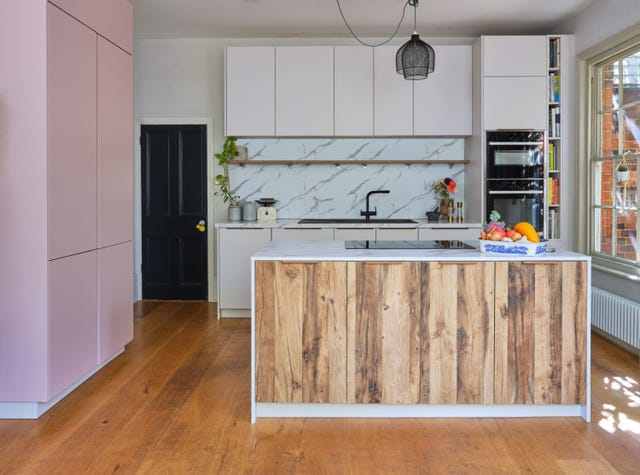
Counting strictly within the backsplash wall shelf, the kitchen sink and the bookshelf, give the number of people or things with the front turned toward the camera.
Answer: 3

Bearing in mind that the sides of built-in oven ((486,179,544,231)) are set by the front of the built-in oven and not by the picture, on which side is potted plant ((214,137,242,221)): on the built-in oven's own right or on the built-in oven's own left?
on the built-in oven's own right

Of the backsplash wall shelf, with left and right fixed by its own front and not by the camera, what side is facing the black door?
right

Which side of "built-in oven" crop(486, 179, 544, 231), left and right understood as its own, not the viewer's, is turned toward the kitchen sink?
right

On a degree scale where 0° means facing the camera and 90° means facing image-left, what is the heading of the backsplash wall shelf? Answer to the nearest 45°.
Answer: approximately 0°
